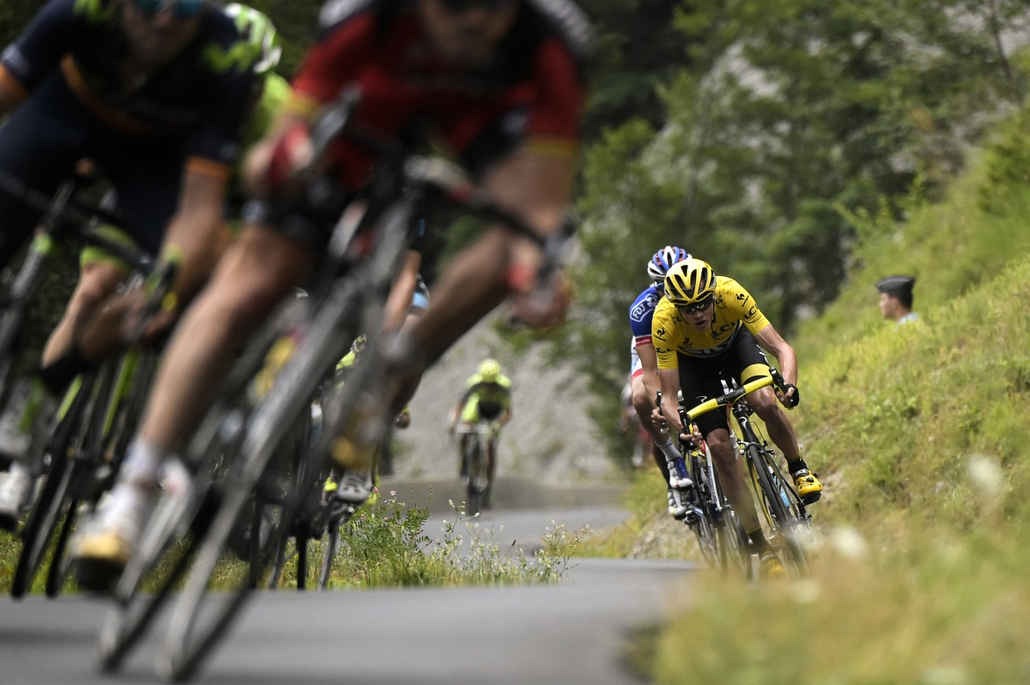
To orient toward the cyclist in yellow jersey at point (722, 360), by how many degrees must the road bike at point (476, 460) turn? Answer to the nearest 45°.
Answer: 0° — it already faces them

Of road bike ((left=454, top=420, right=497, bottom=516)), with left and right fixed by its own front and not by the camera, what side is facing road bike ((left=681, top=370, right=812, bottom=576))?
front

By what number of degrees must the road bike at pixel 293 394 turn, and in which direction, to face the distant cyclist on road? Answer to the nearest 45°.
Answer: approximately 180°

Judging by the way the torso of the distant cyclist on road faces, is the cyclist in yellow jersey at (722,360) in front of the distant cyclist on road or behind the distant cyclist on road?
in front

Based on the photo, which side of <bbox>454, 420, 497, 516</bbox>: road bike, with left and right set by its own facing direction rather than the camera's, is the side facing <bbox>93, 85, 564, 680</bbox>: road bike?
front

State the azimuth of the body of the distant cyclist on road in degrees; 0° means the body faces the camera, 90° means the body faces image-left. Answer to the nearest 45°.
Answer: approximately 0°

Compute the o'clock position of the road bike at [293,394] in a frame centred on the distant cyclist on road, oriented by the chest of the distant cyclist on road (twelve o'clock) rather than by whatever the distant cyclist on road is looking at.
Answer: The road bike is roughly at 12 o'clock from the distant cyclist on road.

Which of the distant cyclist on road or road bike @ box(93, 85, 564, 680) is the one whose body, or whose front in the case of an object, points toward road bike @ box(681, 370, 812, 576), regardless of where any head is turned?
the distant cyclist on road

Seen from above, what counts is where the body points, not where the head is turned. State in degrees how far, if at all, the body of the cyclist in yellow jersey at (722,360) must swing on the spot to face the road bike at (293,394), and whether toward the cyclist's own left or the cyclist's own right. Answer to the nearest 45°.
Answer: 0° — they already face it

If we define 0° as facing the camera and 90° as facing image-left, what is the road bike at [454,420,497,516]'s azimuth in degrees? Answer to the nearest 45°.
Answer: approximately 0°

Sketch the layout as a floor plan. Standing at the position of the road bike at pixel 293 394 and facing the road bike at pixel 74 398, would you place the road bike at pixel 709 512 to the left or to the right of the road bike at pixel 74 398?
right
